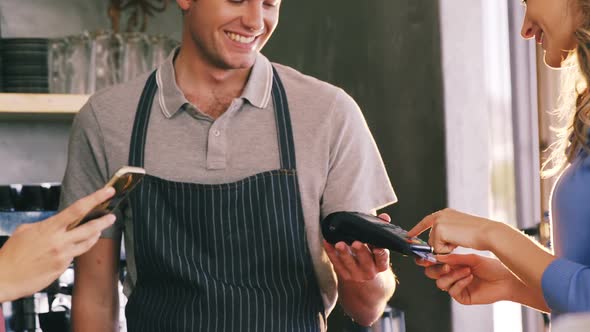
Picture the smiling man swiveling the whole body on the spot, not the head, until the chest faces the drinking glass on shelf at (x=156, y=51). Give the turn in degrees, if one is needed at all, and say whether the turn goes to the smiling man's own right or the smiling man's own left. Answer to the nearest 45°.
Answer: approximately 180°

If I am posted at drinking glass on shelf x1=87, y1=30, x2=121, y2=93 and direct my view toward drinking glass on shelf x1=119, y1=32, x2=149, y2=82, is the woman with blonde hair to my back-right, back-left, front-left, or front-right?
front-right

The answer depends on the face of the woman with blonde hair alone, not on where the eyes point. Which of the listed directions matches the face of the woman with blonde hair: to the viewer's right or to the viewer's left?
to the viewer's left

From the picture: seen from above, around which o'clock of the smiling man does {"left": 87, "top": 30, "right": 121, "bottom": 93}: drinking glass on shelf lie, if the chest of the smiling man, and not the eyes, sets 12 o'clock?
The drinking glass on shelf is roughly at 5 o'clock from the smiling man.

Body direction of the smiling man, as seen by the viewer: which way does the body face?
toward the camera

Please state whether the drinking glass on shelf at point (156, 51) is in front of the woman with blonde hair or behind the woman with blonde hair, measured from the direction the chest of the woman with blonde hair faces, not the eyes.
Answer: in front

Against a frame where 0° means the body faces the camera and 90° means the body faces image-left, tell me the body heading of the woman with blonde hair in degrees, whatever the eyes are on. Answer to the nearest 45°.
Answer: approximately 90°

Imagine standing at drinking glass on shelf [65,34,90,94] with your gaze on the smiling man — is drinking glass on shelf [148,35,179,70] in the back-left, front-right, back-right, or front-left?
front-left

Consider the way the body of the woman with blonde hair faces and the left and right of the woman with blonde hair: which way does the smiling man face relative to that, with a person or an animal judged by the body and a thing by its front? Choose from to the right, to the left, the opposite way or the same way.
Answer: to the left

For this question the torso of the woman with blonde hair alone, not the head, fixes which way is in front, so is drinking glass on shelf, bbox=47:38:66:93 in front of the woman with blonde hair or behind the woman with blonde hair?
in front

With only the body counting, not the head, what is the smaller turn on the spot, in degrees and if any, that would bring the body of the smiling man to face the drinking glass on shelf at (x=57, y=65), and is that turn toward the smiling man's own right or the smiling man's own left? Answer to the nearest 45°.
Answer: approximately 135° to the smiling man's own right

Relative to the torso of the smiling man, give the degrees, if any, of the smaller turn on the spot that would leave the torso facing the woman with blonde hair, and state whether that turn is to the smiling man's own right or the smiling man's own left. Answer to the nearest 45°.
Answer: approximately 45° to the smiling man's own left

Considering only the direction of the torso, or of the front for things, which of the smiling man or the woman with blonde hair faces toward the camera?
the smiling man
